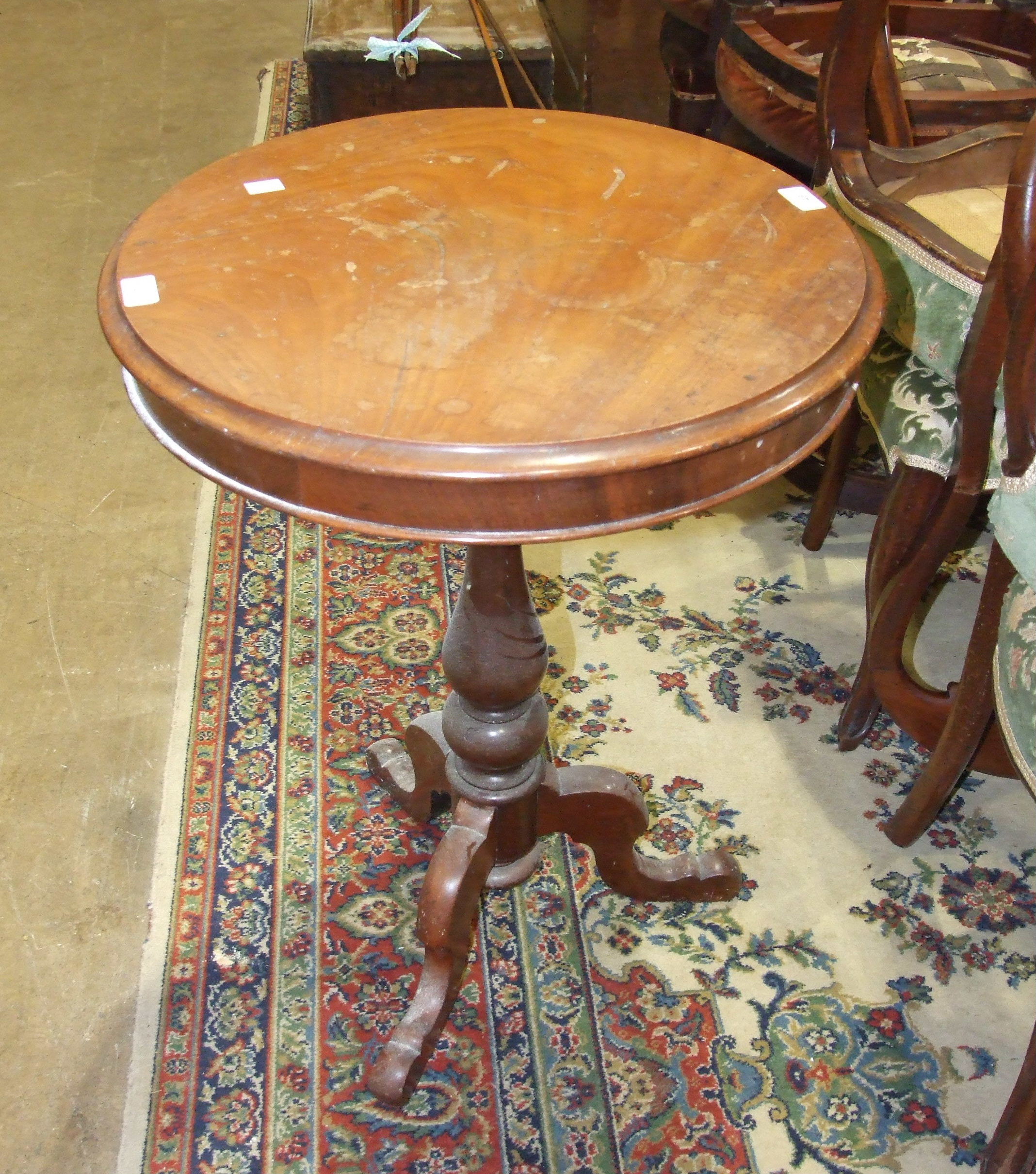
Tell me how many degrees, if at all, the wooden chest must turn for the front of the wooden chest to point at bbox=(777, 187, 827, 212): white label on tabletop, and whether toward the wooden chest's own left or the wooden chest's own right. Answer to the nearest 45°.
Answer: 0° — it already faces it

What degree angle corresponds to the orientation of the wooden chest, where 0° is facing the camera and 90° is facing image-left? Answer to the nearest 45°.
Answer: approximately 0°

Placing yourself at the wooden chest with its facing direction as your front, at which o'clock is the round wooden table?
The round wooden table is roughly at 12 o'clock from the wooden chest.

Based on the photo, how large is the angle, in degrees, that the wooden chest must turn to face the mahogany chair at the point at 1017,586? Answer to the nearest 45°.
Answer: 0° — it already faces it
